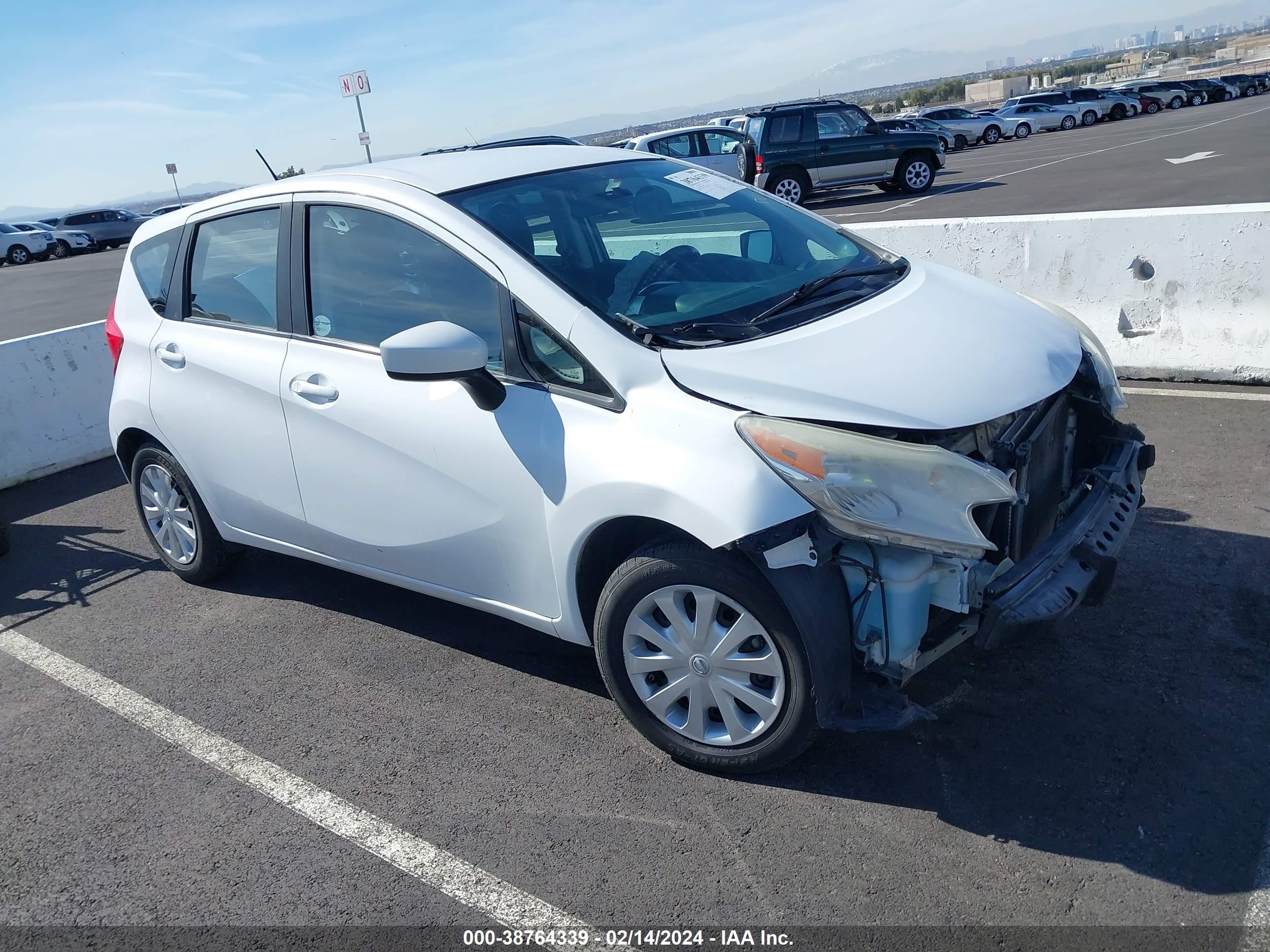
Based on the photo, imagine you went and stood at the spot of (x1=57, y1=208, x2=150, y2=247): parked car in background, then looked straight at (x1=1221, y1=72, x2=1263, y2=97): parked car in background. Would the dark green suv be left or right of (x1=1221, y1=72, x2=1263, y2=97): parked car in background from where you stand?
right

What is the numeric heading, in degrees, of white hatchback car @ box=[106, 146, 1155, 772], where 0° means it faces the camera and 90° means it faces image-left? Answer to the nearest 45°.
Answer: approximately 315°

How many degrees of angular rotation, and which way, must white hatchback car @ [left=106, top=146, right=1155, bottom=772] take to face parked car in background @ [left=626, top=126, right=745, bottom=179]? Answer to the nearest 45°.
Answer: approximately 135° to its left
